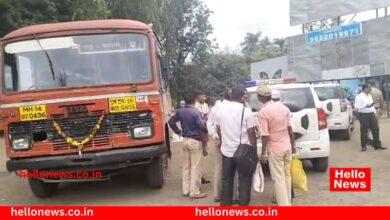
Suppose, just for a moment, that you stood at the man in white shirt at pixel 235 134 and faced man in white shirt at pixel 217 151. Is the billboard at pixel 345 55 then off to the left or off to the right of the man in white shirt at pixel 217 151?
right

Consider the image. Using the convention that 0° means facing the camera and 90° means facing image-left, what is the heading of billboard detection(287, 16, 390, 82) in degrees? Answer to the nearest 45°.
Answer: approximately 45°

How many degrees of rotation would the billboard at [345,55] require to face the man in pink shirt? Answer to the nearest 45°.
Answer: approximately 45° to its left

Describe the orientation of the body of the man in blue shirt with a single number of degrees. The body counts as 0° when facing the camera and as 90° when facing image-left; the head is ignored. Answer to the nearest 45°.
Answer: approximately 225°
